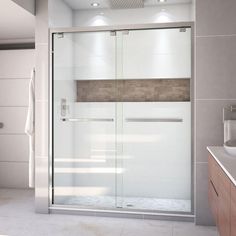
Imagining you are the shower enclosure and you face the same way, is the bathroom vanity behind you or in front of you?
in front

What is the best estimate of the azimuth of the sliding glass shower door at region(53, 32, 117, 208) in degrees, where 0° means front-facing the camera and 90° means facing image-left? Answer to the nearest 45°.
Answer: approximately 0°

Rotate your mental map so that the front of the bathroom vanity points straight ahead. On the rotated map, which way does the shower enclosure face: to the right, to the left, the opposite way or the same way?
to the left

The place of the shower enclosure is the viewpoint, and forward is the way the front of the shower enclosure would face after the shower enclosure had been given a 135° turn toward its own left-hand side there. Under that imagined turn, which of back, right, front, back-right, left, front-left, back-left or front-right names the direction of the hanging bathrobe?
back-left

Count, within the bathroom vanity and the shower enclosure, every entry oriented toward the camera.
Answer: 1

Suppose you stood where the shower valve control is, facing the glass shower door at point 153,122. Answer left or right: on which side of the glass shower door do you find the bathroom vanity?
right

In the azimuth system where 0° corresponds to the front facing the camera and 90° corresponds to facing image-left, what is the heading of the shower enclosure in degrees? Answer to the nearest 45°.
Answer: approximately 0°

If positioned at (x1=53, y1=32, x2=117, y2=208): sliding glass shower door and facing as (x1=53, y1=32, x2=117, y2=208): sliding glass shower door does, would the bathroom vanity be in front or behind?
in front

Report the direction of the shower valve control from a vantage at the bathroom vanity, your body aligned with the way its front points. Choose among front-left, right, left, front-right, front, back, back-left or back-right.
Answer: front-right

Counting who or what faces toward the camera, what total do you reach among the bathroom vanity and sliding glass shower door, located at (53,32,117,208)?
1

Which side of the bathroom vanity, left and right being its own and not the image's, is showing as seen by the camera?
left
